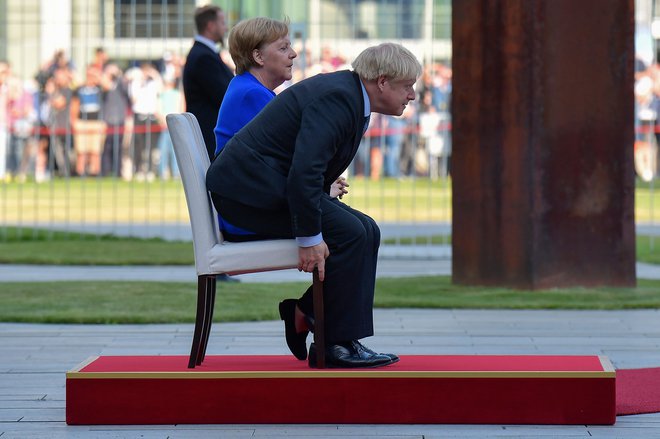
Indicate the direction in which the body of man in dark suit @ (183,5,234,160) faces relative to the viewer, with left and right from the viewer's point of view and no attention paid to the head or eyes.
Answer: facing to the right of the viewer

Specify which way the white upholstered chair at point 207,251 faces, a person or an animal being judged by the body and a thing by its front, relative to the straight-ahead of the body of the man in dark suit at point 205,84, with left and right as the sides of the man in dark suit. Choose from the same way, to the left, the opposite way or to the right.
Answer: the same way

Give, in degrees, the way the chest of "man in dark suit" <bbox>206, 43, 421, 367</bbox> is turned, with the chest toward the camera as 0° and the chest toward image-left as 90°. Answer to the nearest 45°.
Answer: approximately 270°

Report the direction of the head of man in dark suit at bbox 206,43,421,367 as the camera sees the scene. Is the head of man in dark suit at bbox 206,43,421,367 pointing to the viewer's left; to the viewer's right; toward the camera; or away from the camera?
to the viewer's right

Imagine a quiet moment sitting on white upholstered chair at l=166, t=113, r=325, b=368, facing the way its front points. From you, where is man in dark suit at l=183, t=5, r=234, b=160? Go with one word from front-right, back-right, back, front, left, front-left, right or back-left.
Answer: left

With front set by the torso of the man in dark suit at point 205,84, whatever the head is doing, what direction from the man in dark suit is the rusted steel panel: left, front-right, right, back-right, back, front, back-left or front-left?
front

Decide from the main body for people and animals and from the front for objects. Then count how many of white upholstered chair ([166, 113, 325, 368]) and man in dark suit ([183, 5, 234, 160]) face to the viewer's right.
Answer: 2

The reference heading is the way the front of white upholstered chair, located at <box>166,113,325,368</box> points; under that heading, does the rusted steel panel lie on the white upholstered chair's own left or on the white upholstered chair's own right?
on the white upholstered chair's own left

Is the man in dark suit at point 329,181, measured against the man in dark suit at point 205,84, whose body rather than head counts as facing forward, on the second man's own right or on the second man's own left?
on the second man's own right

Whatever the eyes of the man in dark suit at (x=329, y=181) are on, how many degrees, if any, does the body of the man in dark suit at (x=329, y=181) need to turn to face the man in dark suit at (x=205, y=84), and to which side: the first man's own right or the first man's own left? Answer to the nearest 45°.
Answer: approximately 90° to the first man's own left

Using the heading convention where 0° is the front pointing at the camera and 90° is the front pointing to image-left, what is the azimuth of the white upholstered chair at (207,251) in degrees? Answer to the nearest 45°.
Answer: approximately 270°

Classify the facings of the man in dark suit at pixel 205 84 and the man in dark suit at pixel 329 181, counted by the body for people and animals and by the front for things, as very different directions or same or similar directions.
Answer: same or similar directions

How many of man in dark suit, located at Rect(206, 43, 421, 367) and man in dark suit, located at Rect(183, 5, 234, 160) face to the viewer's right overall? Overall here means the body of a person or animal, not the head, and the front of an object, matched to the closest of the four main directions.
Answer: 2
